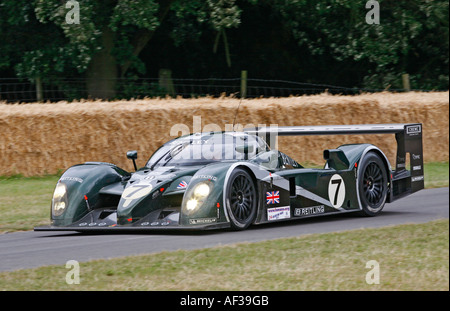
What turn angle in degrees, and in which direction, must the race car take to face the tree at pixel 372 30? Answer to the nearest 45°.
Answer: approximately 135° to its right

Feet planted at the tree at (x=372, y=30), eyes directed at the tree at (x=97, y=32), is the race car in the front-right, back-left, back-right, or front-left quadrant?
front-left

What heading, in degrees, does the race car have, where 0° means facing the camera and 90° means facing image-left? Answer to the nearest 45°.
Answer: approximately 45°

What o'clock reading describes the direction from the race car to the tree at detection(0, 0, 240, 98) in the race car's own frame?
The tree is roughly at 4 o'clock from the race car.
